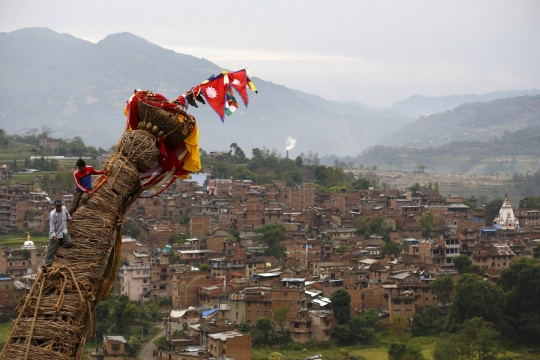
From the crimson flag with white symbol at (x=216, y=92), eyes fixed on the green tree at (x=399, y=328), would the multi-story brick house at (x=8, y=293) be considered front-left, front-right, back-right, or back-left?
front-left

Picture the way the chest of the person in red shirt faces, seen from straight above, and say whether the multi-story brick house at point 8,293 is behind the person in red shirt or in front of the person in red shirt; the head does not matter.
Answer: behind

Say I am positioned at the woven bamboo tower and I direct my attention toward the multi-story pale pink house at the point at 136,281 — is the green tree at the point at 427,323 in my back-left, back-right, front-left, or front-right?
front-right

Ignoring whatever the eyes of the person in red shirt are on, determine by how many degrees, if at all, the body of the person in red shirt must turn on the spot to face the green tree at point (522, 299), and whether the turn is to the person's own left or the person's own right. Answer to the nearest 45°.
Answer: approximately 90° to the person's own left

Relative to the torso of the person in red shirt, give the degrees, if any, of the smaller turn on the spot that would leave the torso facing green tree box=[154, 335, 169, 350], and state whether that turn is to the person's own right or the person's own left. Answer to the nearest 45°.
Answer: approximately 135° to the person's own left

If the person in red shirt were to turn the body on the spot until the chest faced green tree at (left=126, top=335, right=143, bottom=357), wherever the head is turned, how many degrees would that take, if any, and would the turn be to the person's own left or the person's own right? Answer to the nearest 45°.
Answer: approximately 135° to the person's own left

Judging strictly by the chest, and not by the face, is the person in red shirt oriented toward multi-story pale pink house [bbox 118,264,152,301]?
no

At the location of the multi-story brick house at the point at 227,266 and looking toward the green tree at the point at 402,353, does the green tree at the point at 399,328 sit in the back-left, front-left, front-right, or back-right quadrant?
front-left

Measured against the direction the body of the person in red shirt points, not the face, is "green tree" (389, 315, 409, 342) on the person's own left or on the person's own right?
on the person's own left

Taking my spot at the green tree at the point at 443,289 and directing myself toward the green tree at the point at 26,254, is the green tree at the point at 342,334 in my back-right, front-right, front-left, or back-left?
front-left

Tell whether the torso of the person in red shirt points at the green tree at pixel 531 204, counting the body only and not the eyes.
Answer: no
